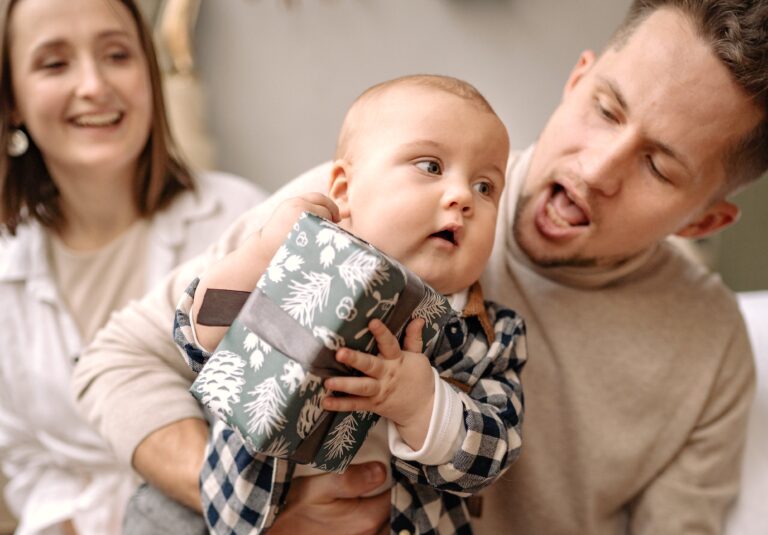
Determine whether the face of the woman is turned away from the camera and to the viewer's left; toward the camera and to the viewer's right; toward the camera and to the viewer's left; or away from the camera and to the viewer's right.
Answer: toward the camera and to the viewer's right

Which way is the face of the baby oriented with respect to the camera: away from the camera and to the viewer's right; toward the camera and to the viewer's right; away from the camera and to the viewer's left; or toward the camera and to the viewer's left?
toward the camera and to the viewer's right

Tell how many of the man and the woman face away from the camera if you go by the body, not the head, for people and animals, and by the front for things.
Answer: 0

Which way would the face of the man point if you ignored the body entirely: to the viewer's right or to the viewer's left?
to the viewer's left

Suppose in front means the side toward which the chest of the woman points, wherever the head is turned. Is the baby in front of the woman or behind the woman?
in front

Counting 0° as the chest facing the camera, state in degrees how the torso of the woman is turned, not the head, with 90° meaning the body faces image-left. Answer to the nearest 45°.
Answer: approximately 0°

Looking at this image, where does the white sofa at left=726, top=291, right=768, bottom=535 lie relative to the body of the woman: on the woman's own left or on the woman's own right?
on the woman's own left
